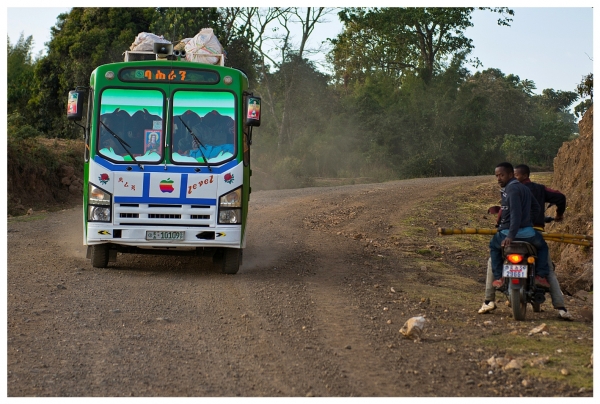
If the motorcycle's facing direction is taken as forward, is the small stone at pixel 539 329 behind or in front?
behind

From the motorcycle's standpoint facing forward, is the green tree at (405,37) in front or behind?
in front

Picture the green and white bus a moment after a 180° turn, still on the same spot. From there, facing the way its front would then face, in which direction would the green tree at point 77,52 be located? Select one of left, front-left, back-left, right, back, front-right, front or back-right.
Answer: front

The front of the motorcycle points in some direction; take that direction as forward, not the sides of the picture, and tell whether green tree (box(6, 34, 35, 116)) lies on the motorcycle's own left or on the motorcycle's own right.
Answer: on the motorcycle's own left

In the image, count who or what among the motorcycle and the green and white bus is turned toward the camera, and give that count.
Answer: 1

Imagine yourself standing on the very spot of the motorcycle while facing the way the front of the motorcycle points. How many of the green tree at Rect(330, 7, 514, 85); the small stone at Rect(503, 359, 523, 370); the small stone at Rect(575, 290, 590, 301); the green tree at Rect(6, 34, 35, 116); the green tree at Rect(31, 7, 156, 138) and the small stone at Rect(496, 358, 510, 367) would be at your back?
2

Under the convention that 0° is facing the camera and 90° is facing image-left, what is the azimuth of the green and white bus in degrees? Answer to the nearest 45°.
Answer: approximately 0°

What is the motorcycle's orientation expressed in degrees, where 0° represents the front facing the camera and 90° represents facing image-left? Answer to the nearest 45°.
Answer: approximately 180°

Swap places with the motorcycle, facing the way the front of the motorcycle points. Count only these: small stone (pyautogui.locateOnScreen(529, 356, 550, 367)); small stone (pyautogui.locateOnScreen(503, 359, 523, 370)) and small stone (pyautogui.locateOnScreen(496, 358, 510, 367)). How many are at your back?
3

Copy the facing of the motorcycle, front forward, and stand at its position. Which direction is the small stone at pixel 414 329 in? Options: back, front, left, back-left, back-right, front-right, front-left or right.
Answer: back-left

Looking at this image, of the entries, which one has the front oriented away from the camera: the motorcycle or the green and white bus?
the motorcycle
